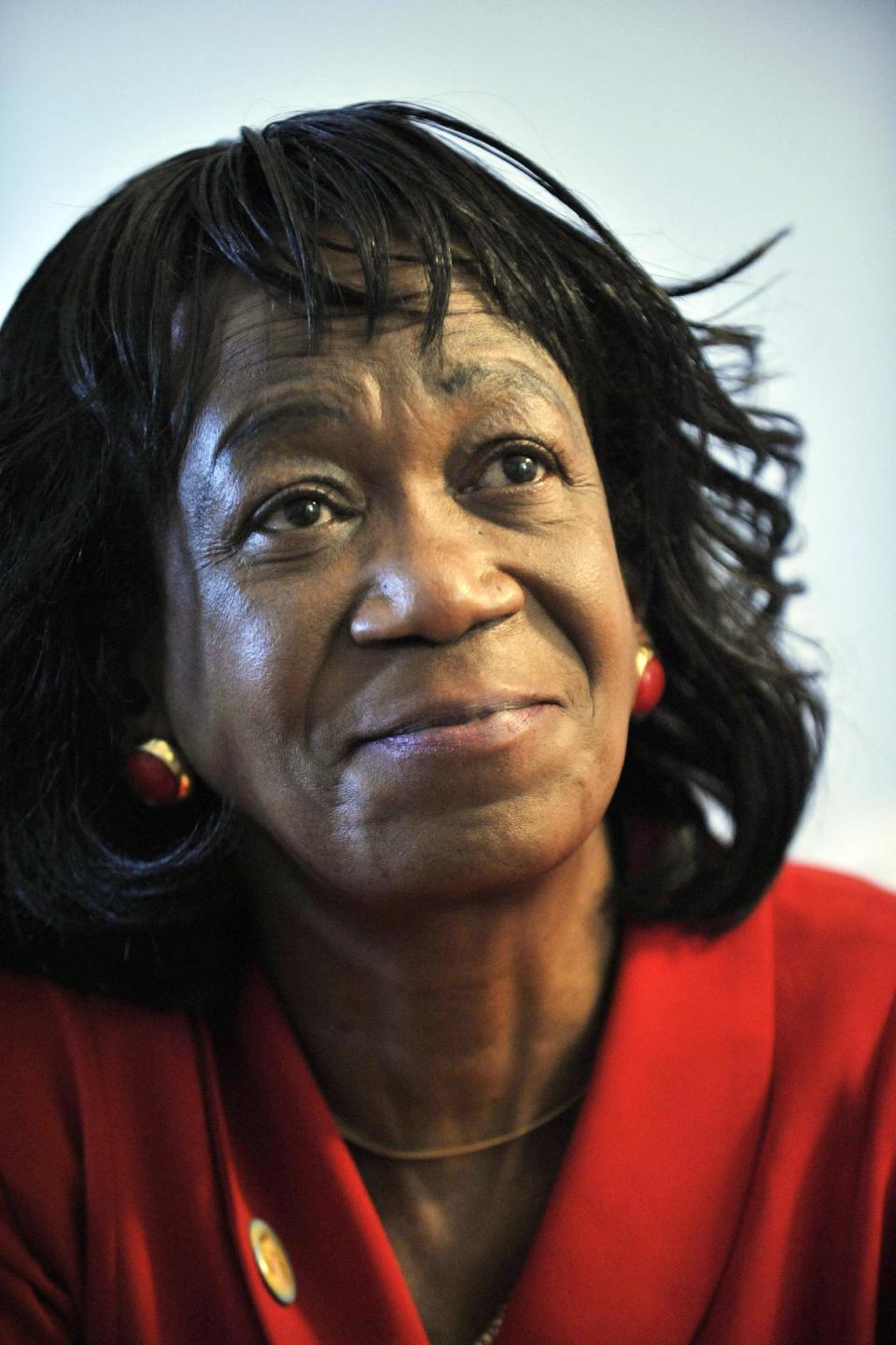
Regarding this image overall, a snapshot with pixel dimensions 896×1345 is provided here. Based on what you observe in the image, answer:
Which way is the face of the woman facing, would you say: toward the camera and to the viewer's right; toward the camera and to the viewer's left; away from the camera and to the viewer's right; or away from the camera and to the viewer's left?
toward the camera and to the viewer's right

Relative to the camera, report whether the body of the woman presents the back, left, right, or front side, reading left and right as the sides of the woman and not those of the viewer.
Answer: front
